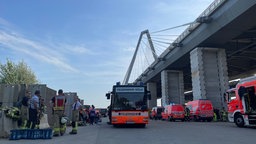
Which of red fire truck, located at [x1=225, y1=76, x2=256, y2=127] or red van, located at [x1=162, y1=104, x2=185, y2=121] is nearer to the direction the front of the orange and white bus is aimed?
the red fire truck

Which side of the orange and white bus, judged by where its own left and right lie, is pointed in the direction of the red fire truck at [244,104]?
left

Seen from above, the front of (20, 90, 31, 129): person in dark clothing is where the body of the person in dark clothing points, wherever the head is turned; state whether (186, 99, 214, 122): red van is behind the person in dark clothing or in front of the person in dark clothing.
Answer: in front

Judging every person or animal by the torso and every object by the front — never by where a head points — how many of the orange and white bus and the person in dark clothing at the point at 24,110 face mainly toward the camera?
1

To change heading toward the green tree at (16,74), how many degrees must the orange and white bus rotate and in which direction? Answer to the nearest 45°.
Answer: approximately 135° to its right

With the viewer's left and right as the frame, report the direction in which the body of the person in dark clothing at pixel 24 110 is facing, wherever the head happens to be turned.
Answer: facing to the right of the viewer

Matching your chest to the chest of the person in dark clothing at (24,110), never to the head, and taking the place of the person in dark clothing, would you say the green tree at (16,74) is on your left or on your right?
on your left

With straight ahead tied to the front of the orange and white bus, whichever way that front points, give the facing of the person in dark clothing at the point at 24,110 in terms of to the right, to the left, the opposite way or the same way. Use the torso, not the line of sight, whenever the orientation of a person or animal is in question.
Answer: to the left

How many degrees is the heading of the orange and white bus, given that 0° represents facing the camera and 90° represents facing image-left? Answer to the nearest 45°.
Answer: approximately 0°
